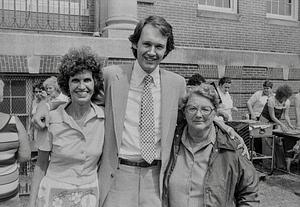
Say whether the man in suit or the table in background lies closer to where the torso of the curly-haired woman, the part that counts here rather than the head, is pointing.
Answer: the man in suit

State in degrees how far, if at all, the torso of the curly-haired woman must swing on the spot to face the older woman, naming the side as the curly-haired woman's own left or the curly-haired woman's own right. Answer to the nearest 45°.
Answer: approximately 90° to the curly-haired woman's own left

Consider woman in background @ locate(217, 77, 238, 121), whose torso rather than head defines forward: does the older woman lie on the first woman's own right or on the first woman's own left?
on the first woman's own right

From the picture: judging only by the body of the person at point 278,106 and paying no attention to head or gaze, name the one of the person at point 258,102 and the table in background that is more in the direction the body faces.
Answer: the table in background

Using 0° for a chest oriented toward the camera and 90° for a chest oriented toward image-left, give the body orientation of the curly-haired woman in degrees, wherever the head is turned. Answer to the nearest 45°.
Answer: approximately 0°
